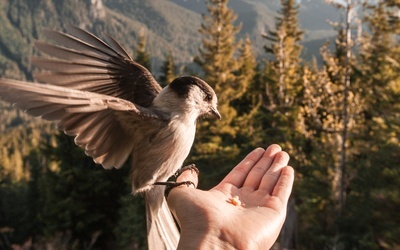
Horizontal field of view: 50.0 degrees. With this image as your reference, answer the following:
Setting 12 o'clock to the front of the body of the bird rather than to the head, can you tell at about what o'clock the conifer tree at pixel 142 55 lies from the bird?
The conifer tree is roughly at 9 o'clock from the bird.

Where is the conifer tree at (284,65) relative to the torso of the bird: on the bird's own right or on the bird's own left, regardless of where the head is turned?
on the bird's own left

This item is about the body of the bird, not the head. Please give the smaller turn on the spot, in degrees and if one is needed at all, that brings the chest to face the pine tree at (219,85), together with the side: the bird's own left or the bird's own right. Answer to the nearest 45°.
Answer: approximately 90° to the bird's own left

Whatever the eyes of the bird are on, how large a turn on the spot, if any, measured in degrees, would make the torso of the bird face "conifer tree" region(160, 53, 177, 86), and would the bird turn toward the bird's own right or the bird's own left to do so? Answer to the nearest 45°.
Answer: approximately 90° to the bird's own left

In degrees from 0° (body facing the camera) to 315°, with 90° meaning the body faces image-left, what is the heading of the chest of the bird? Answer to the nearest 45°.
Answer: approximately 270°
